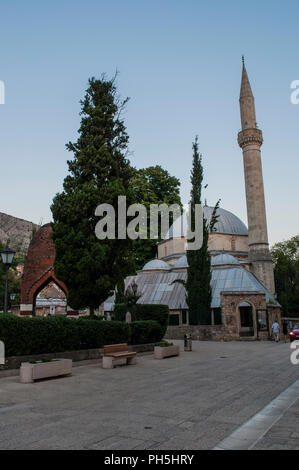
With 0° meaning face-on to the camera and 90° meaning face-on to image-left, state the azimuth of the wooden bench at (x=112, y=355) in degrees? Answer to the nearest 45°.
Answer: approximately 315°

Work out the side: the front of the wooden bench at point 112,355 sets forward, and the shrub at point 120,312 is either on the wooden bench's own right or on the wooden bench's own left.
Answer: on the wooden bench's own left

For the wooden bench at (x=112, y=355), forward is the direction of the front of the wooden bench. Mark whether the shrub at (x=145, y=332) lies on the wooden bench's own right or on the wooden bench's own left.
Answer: on the wooden bench's own left

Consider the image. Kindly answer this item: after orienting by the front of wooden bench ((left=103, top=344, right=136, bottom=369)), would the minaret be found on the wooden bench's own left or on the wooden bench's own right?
on the wooden bench's own left

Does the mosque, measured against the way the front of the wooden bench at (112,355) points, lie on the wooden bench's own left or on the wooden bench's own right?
on the wooden bench's own left

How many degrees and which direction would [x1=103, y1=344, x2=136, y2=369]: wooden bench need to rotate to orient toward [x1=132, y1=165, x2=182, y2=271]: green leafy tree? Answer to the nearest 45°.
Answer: approximately 135° to its left
